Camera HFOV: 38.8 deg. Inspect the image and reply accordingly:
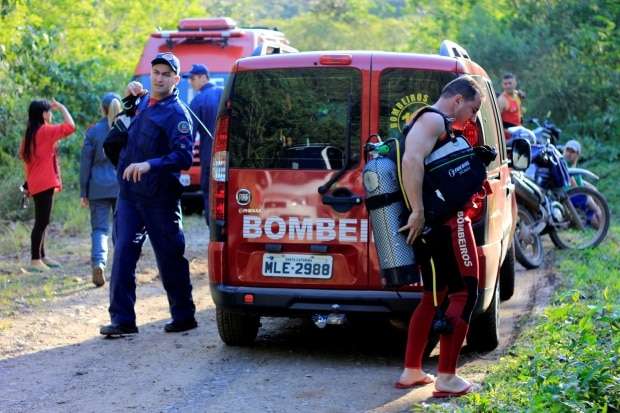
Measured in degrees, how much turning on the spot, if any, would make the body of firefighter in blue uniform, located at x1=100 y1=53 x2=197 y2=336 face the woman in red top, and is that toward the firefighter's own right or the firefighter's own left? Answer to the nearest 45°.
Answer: approximately 135° to the firefighter's own right

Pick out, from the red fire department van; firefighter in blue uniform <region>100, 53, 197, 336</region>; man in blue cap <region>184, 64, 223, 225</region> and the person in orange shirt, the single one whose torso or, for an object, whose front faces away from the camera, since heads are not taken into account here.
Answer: the red fire department van

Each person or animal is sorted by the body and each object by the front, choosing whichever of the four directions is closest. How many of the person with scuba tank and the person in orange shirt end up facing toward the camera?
1

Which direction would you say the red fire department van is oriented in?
away from the camera

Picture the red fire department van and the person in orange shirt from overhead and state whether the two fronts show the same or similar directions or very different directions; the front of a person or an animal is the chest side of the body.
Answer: very different directions

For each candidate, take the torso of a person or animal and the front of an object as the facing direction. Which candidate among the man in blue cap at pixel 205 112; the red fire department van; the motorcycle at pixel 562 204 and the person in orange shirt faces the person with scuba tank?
the person in orange shirt

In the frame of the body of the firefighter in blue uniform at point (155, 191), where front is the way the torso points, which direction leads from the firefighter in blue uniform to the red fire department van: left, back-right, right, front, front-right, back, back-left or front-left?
left

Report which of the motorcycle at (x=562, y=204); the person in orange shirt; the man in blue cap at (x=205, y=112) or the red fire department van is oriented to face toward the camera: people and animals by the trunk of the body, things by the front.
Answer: the person in orange shirt
